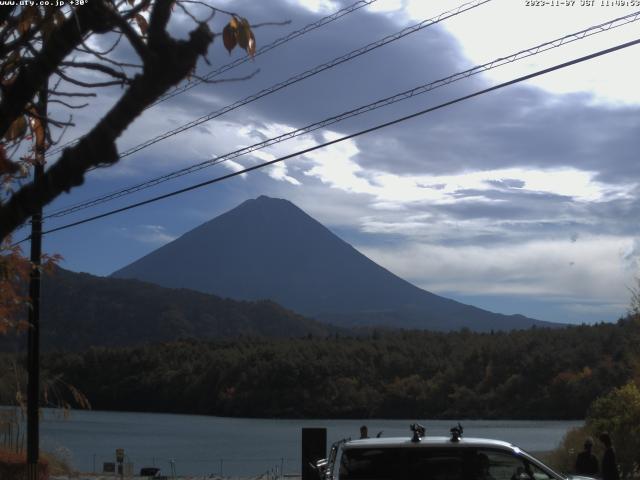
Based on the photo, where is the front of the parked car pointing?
to the viewer's right

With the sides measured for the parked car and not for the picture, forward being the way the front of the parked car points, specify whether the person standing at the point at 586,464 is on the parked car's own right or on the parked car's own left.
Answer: on the parked car's own left

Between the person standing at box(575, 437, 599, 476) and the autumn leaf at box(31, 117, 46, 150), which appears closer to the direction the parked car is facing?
the person standing

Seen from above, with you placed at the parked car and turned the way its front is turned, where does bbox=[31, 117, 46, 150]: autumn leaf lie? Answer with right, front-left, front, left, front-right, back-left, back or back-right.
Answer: back-right
